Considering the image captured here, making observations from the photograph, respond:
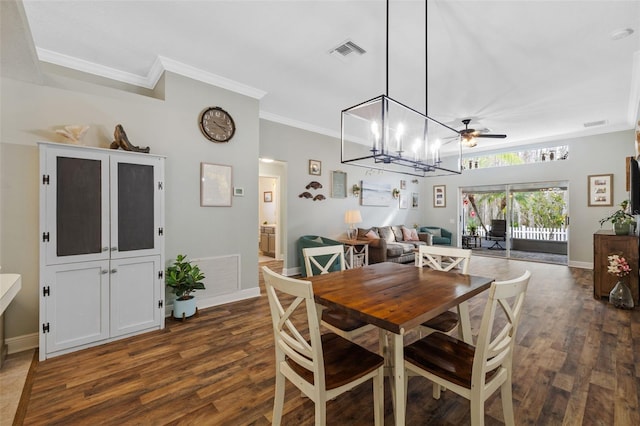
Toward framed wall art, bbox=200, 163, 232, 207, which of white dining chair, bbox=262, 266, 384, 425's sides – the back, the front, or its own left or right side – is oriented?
left

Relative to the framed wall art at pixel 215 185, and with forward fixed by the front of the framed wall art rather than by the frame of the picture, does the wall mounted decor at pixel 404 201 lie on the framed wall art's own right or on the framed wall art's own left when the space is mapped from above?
on the framed wall art's own left

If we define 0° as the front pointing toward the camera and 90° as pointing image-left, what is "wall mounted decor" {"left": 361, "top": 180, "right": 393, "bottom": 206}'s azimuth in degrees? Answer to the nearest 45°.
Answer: approximately 315°

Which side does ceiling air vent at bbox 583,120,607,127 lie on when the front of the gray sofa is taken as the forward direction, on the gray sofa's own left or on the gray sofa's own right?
on the gray sofa's own left

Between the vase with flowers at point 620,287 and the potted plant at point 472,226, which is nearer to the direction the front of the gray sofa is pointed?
the vase with flowers

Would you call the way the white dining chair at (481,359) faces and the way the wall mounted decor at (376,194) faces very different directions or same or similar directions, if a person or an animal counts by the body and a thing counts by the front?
very different directions

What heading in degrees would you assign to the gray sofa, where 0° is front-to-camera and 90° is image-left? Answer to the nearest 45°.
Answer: approximately 315°
